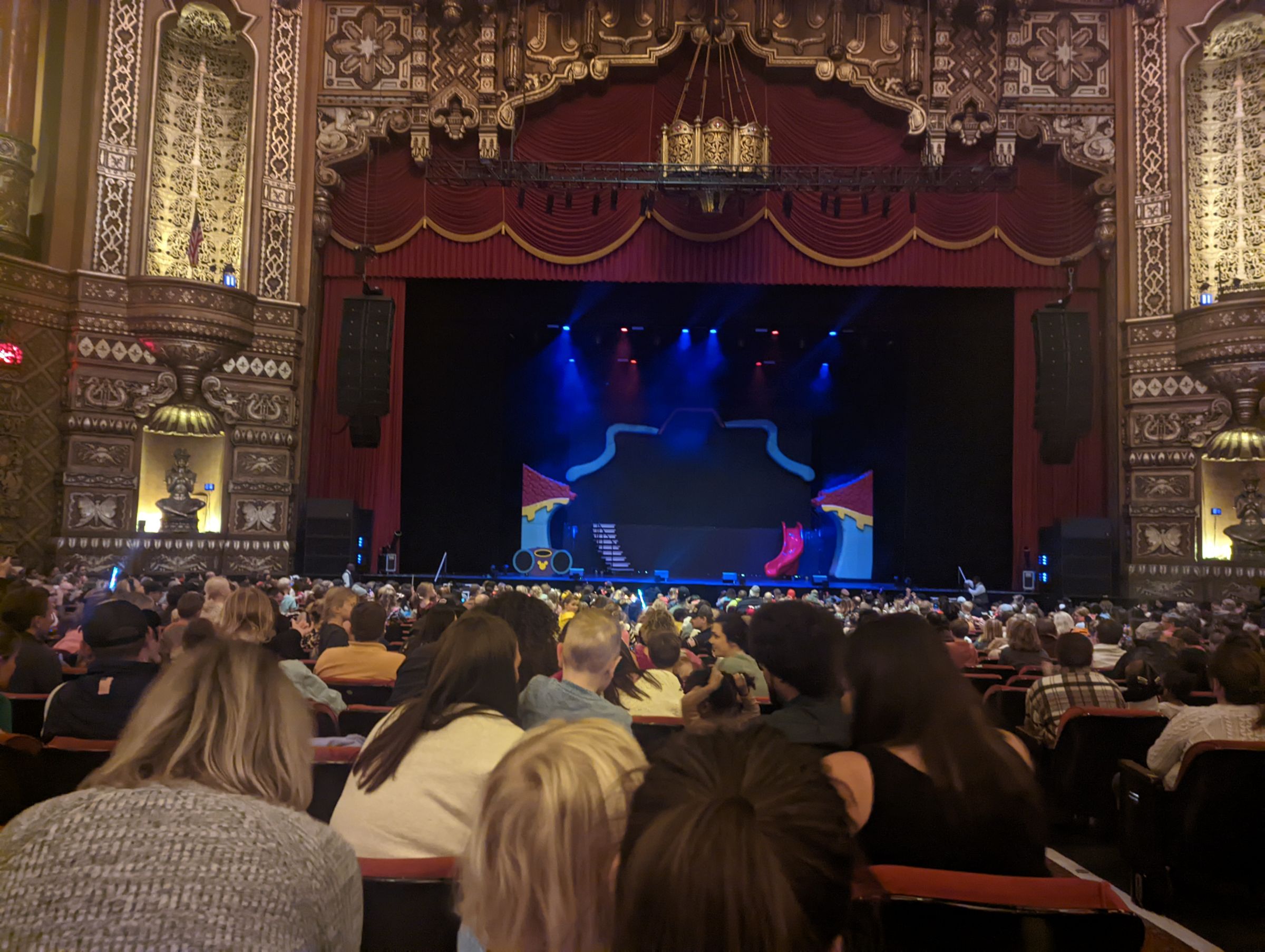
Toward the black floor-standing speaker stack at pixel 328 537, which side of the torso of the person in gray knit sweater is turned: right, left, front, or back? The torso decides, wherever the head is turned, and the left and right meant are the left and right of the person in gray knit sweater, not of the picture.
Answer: front

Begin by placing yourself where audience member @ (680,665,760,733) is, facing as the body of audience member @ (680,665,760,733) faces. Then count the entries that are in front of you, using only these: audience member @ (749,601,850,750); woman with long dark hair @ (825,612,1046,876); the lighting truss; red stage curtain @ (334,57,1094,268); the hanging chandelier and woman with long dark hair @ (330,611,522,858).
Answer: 3

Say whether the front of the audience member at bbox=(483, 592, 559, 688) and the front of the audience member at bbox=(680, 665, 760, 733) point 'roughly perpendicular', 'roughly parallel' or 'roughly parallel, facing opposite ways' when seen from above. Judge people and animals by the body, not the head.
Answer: roughly parallel

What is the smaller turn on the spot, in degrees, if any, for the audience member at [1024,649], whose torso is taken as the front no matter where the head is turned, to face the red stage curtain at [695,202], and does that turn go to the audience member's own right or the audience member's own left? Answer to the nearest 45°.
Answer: approximately 45° to the audience member's own left

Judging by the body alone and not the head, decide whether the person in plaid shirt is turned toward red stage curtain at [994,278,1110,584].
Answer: yes

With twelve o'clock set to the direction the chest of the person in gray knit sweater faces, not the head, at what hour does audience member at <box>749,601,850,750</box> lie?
The audience member is roughly at 2 o'clock from the person in gray knit sweater.

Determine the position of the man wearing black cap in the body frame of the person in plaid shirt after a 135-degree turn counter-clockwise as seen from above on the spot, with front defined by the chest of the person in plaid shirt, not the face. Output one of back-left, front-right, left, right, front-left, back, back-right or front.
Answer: front

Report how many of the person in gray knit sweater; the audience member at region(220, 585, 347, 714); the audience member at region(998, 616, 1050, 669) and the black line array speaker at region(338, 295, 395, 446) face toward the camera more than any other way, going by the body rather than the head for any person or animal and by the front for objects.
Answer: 1

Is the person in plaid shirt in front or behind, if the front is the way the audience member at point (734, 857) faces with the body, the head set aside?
in front

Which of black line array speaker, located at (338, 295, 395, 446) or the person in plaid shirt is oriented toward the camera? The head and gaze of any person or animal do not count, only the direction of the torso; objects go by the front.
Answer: the black line array speaker

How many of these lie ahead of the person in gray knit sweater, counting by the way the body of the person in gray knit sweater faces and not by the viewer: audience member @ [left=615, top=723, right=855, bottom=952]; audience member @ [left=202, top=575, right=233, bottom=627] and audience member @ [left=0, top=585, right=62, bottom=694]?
2

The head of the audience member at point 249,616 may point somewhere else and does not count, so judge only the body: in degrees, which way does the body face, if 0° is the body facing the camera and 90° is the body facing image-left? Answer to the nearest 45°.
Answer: approximately 180°

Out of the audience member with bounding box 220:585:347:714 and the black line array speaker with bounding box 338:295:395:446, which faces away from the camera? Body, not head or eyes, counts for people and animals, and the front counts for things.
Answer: the audience member

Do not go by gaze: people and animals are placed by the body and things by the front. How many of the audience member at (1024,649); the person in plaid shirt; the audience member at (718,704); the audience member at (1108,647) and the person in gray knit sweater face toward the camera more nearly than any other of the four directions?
0

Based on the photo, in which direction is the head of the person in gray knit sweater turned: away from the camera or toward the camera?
away from the camera

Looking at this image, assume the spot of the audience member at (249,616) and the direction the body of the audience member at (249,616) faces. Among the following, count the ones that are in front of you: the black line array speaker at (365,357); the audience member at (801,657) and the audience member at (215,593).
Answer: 2

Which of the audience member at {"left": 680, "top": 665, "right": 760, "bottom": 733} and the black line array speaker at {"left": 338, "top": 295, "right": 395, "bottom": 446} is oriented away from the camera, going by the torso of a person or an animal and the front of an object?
the audience member

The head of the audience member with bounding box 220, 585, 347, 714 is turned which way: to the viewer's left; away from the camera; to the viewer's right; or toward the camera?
away from the camera

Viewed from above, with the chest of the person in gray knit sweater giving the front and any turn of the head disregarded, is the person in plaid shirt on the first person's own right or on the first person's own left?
on the first person's own right

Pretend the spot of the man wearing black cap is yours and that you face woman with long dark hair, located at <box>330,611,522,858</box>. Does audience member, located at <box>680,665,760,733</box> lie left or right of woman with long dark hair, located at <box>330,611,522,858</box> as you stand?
left

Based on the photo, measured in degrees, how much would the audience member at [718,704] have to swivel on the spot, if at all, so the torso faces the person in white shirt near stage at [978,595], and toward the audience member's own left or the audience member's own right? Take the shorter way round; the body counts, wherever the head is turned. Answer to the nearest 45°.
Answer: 0° — they already face them

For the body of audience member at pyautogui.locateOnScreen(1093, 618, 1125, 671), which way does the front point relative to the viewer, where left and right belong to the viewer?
facing away from the viewer
